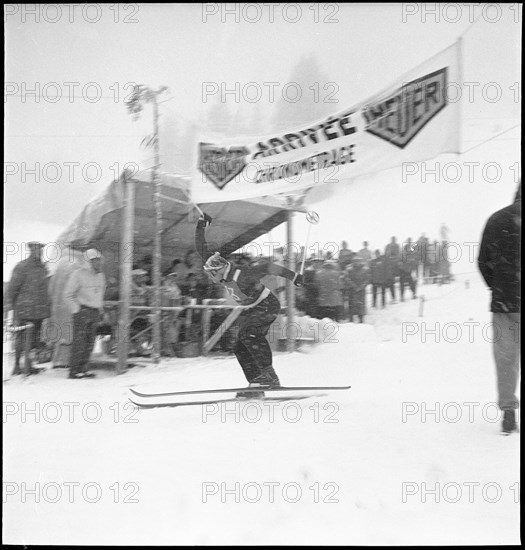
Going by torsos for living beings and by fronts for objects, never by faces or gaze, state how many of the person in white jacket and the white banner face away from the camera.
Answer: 0
